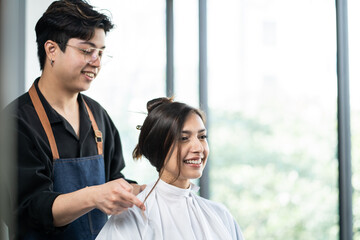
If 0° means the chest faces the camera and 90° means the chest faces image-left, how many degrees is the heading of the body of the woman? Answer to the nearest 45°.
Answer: approximately 315°

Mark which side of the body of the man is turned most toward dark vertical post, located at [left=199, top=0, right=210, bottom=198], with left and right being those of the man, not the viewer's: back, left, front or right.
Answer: left

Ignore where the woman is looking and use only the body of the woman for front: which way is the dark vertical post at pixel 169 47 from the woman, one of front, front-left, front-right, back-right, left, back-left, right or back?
back-left

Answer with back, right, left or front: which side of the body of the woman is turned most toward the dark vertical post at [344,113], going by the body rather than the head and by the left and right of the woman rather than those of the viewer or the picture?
left

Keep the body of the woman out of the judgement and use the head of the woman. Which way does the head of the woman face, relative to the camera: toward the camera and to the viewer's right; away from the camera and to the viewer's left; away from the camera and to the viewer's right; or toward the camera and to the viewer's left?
toward the camera and to the viewer's right

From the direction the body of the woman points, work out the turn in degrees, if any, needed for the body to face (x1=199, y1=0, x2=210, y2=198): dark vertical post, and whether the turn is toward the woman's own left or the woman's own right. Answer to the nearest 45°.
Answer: approximately 135° to the woman's own left

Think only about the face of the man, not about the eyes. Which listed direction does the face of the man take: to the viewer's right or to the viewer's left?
to the viewer's right

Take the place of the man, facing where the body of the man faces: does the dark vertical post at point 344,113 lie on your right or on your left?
on your left

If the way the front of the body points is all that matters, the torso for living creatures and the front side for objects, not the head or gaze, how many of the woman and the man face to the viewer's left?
0

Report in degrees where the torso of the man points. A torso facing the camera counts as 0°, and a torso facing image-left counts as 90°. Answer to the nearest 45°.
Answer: approximately 315°

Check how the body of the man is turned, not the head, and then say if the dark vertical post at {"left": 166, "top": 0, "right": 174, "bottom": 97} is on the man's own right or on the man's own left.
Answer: on the man's own left
